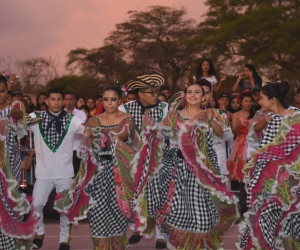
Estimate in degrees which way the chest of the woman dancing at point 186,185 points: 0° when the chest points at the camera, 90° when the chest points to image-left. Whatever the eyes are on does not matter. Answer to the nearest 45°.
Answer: approximately 0°

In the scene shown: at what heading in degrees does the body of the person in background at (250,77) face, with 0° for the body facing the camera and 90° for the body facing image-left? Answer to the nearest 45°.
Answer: approximately 45°
